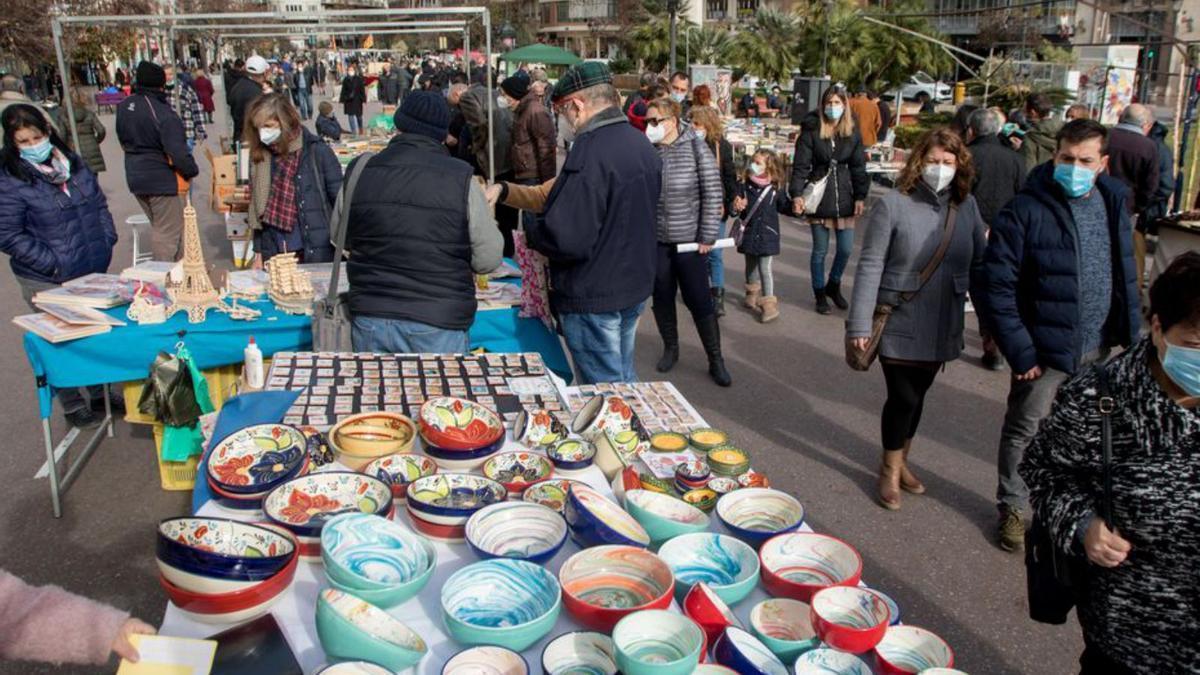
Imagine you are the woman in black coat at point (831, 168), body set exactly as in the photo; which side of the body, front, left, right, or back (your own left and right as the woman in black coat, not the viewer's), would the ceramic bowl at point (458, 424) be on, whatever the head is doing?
front

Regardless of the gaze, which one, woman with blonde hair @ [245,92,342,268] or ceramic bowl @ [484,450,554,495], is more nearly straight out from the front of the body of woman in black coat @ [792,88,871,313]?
the ceramic bowl

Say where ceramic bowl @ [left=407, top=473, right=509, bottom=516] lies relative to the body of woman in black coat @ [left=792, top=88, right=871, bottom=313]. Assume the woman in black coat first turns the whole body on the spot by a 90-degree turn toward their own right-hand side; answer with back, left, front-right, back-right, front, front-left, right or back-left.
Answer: left

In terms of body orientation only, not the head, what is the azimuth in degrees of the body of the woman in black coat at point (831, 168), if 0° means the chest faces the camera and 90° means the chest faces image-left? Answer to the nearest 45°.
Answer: approximately 0°

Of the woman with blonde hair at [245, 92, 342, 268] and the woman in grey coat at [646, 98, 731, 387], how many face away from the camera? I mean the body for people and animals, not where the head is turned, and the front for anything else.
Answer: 0

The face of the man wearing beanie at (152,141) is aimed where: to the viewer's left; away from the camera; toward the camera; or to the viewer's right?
away from the camera

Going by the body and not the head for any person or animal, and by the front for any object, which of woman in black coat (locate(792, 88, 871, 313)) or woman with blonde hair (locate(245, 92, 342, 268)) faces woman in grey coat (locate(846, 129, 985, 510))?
the woman in black coat

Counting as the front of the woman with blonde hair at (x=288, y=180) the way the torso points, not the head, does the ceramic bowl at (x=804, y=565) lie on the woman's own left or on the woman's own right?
on the woman's own left

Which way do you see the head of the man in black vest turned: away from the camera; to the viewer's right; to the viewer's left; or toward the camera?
away from the camera

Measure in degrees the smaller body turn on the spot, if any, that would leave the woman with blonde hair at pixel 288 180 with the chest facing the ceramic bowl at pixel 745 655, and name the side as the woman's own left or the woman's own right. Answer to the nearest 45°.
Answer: approximately 45° to the woman's own left

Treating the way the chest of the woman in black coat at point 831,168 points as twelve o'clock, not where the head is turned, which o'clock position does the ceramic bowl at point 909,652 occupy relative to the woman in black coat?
The ceramic bowl is roughly at 12 o'clock from the woman in black coat.

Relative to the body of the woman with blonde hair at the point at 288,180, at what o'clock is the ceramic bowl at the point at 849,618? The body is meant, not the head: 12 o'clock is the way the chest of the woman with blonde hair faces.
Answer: The ceramic bowl is roughly at 10 o'clock from the woman with blonde hair.

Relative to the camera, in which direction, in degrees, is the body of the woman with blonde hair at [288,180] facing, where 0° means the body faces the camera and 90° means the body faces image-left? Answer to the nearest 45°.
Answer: approximately 45°
